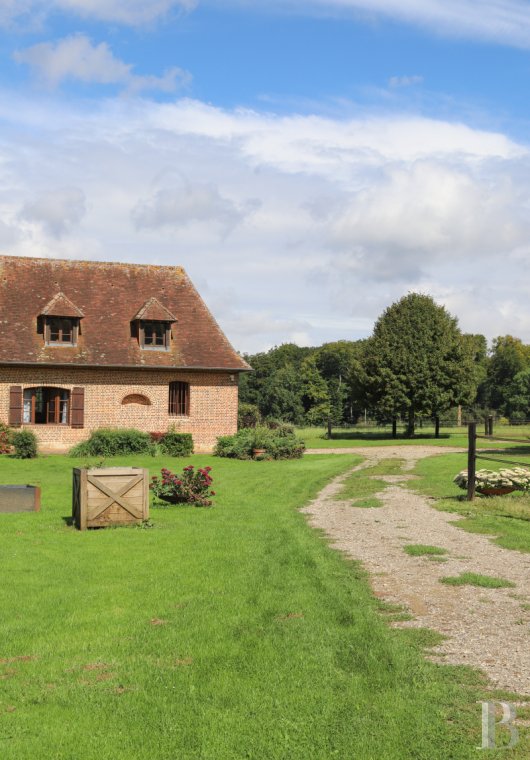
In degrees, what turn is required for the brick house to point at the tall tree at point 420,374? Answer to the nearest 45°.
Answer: approximately 135° to its left

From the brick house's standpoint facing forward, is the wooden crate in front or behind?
in front

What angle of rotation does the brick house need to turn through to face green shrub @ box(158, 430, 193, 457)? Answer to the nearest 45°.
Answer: approximately 45° to its left

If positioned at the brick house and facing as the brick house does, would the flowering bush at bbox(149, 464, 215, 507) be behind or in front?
in front

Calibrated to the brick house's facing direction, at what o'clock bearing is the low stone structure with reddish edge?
The low stone structure with reddish edge is roughly at 12 o'clock from the brick house.

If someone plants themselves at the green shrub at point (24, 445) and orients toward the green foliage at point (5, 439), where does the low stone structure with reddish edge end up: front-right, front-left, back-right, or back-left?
back-left

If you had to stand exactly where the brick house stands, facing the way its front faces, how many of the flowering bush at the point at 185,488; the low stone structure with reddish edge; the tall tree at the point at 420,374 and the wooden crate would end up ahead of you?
3

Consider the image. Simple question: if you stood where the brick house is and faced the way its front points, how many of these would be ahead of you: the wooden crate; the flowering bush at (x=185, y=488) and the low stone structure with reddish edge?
3

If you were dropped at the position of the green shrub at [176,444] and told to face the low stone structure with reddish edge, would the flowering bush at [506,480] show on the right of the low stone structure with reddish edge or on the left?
left

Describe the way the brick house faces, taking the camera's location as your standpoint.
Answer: facing the viewer

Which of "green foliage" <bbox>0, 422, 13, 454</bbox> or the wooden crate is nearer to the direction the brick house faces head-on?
the wooden crate

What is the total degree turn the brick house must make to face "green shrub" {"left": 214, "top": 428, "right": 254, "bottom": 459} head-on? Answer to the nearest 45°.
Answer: approximately 90° to its left

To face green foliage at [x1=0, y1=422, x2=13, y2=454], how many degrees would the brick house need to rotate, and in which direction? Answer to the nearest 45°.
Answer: approximately 45° to its right
